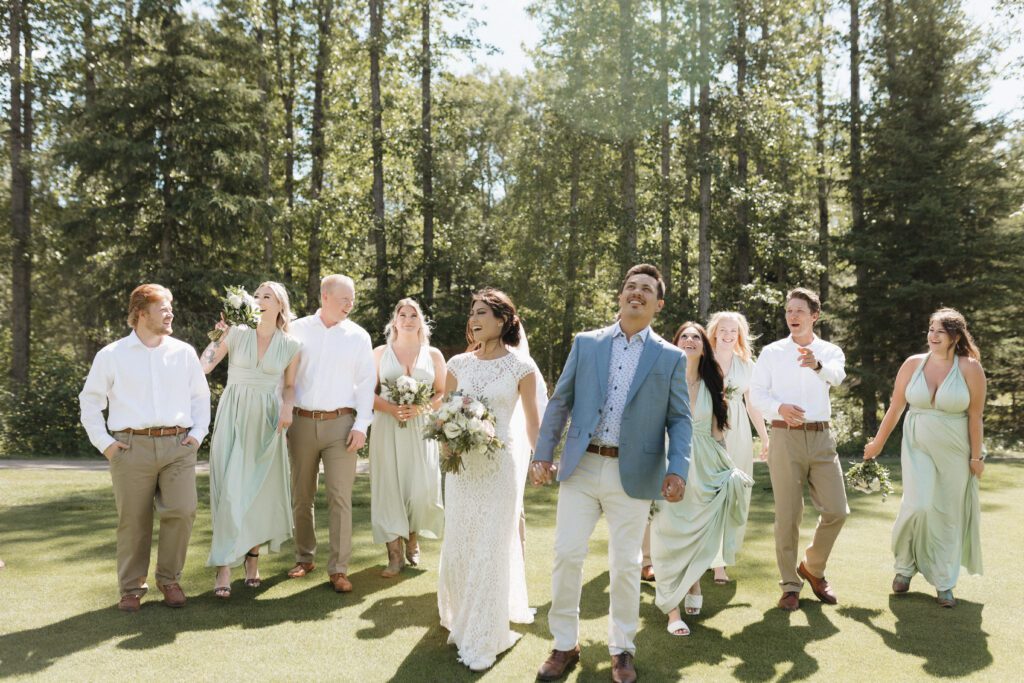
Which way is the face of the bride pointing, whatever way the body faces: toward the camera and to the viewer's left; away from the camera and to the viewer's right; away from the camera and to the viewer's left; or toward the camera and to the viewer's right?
toward the camera and to the viewer's left

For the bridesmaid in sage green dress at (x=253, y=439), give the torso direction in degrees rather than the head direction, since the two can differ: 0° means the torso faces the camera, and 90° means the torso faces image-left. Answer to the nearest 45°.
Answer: approximately 0°

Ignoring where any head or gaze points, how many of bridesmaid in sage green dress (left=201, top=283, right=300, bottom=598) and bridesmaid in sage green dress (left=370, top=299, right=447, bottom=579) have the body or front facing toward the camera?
2

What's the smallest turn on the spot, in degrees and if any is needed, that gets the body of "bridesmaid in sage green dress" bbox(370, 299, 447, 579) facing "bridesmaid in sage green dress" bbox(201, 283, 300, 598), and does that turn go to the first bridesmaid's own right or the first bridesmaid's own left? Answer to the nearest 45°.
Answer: approximately 45° to the first bridesmaid's own right

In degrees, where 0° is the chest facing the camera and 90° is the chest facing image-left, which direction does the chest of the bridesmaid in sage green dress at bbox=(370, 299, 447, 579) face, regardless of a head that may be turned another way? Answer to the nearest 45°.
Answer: approximately 0°

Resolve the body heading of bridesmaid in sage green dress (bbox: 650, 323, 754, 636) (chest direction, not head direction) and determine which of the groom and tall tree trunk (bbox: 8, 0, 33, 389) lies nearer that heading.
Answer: the groom

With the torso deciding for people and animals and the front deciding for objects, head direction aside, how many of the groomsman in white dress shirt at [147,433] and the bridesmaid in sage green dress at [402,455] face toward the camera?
2

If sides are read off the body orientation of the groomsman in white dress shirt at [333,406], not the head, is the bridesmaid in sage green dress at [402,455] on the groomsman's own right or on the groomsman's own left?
on the groomsman's own left

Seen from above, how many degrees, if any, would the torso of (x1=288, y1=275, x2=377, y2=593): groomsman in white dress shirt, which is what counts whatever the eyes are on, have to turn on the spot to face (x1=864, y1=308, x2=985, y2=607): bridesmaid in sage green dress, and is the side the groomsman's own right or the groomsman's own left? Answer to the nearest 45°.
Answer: approximately 90° to the groomsman's own left

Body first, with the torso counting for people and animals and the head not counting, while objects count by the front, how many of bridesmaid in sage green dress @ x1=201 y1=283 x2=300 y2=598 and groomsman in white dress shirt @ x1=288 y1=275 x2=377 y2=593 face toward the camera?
2

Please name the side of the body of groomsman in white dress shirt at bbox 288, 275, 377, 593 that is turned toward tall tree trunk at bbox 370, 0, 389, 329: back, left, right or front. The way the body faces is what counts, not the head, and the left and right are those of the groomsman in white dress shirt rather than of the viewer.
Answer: back

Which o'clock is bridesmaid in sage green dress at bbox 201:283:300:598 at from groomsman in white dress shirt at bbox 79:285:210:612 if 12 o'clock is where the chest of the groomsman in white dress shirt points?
The bridesmaid in sage green dress is roughly at 8 o'clock from the groomsman in white dress shirt.

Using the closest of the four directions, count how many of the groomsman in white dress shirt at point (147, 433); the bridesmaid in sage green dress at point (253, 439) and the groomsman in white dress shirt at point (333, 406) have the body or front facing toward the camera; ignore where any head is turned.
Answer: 3

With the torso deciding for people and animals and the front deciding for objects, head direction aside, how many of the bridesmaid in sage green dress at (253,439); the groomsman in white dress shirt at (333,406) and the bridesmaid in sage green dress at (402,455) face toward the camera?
3
